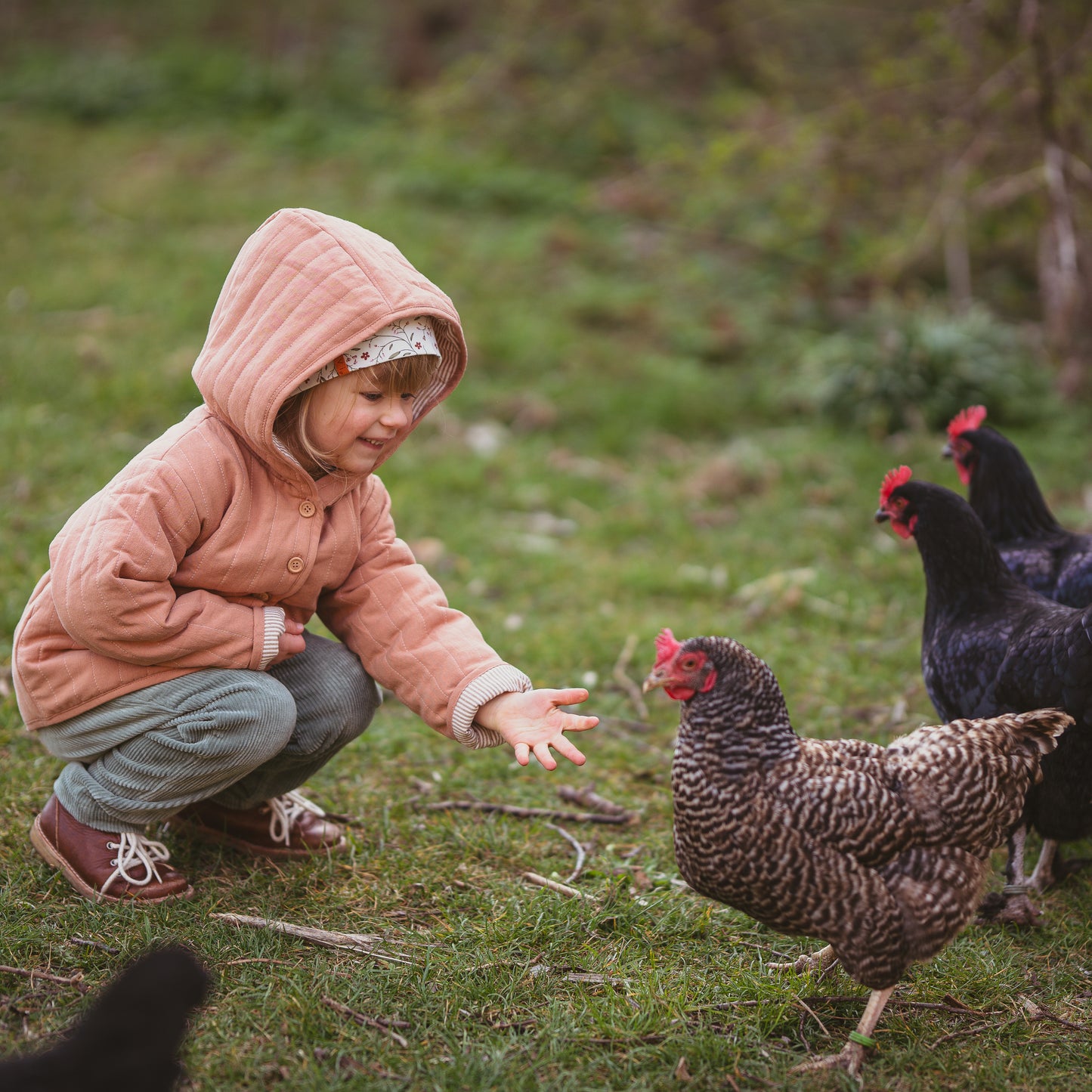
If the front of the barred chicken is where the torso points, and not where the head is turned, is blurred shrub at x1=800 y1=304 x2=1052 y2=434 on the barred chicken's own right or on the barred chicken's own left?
on the barred chicken's own right

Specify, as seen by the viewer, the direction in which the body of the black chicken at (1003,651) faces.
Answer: to the viewer's left

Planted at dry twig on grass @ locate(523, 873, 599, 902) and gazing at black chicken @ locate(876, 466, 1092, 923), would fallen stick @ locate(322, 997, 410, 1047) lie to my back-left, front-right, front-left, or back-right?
back-right

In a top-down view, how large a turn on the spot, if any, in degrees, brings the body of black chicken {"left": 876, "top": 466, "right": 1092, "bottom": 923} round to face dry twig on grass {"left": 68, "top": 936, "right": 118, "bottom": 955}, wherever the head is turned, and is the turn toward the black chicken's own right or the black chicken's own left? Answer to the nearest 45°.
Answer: approximately 45° to the black chicken's own left

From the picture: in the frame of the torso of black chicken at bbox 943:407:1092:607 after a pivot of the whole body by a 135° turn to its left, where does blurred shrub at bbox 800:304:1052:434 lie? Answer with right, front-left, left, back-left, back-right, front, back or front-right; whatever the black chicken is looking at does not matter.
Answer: back-left

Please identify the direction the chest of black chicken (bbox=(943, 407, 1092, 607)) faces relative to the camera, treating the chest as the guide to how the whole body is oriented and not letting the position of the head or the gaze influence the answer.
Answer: to the viewer's left

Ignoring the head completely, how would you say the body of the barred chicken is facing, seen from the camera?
to the viewer's left
